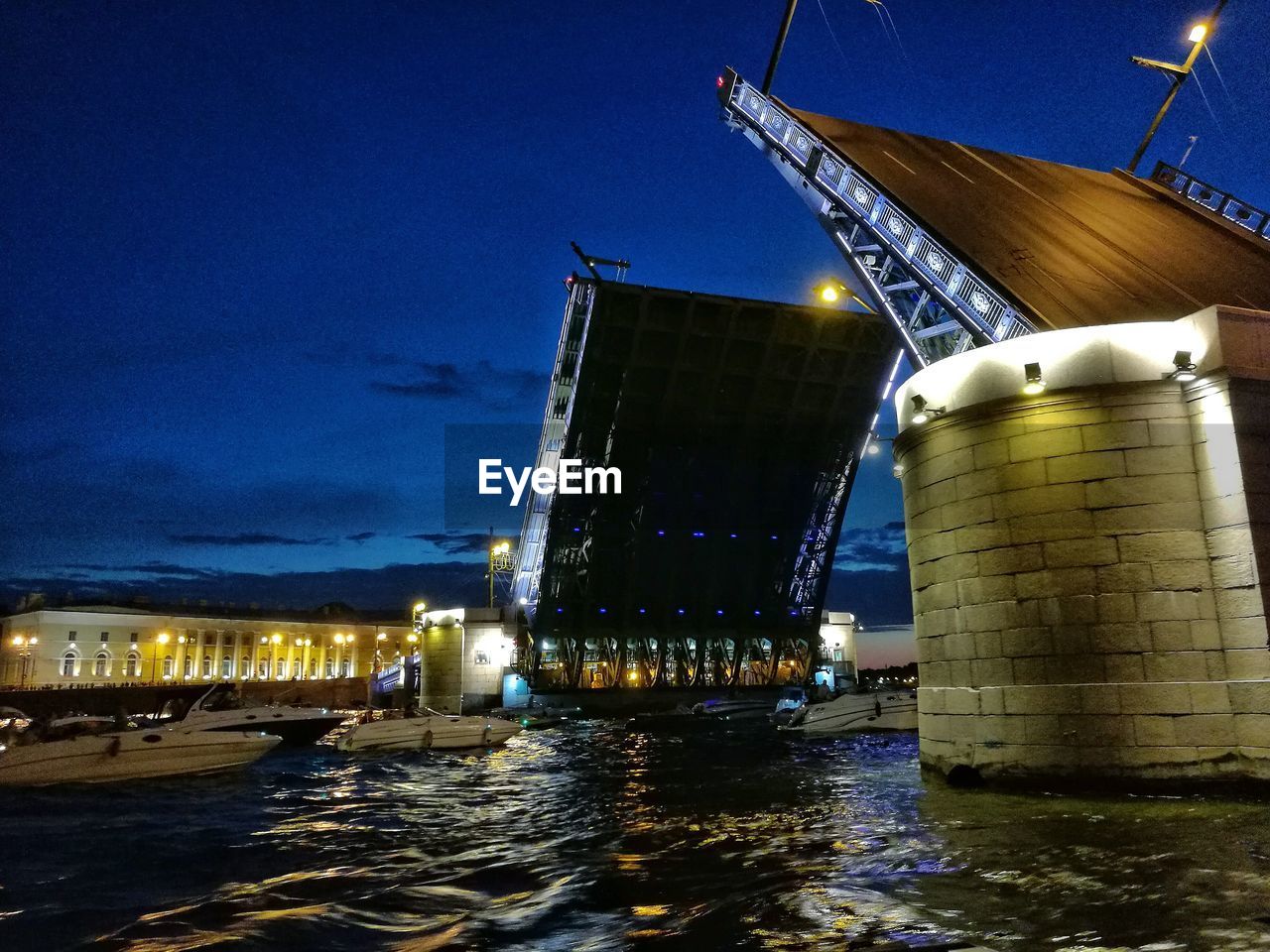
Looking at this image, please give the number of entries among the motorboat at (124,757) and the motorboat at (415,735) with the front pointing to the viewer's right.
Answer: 2

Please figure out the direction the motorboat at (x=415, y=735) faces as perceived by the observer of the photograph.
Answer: facing to the right of the viewer

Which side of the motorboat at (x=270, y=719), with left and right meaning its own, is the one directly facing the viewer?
right

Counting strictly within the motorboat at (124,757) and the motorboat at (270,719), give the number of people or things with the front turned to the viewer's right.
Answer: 2

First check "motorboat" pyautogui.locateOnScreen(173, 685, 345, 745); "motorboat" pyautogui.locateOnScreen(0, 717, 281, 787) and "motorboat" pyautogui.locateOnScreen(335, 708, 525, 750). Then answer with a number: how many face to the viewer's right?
3

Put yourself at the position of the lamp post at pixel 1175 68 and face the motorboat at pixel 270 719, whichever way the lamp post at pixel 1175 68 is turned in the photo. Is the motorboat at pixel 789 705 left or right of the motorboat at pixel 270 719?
right

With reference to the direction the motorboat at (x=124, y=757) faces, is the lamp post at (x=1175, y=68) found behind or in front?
in front

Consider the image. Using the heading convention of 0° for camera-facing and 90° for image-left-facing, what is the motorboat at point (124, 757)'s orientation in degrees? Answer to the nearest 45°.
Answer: approximately 270°

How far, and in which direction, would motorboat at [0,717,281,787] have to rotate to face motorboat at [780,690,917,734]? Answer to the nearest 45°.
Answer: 0° — it already faces it

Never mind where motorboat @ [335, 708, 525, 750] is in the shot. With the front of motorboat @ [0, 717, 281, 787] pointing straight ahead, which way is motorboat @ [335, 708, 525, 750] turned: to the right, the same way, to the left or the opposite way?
the same way

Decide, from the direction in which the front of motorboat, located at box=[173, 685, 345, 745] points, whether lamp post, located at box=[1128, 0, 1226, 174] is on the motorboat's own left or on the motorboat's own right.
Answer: on the motorboat's own right

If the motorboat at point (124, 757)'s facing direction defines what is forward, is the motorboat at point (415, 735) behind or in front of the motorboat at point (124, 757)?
in front

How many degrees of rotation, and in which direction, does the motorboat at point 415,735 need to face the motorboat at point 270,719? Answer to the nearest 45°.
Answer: approximately 135° to its left
